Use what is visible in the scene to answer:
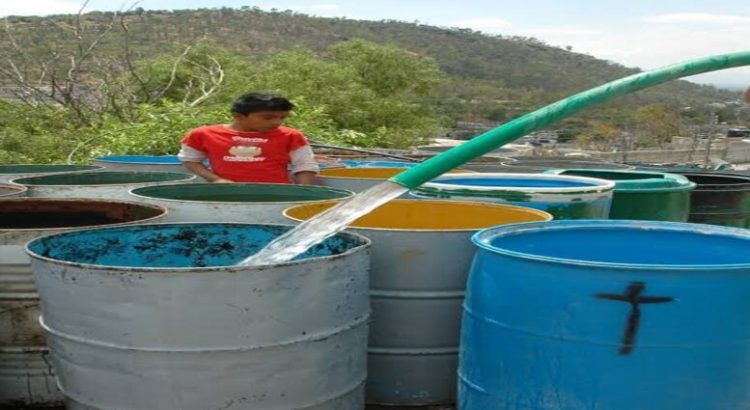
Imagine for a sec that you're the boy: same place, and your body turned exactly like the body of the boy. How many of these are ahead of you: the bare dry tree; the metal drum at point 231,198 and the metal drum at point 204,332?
2

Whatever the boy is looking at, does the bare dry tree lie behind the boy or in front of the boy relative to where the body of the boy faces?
behind

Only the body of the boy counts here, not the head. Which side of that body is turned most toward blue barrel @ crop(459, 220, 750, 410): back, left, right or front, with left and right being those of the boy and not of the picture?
front

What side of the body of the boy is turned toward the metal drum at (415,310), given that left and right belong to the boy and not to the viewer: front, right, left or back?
front

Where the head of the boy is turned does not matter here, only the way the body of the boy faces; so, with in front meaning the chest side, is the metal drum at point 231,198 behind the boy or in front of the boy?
in front

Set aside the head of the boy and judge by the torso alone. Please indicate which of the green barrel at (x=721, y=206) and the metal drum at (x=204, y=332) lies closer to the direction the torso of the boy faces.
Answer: the metal drum

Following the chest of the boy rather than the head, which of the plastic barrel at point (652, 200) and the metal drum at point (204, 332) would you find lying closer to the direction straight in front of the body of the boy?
the metal drum

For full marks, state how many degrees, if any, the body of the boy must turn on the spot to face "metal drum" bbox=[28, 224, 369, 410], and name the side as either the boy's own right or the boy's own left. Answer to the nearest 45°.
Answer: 0° — they already face it

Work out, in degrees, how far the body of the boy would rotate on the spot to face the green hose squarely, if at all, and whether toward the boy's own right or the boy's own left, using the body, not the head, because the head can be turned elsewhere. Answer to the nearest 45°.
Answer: approximately 45° to the boy's own left

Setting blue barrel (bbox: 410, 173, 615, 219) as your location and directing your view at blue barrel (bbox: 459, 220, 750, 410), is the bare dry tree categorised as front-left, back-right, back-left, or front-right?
back-right

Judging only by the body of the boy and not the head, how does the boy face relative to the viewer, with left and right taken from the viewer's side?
facing the viewer

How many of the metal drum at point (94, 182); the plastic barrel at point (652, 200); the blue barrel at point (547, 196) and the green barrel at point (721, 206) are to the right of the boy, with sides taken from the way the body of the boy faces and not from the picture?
1

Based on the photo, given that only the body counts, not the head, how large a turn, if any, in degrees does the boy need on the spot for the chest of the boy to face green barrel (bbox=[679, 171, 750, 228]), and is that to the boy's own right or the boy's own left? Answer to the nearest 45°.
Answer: approximately 90° to the boy's own left

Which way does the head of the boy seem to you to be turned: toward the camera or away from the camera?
toward the camera

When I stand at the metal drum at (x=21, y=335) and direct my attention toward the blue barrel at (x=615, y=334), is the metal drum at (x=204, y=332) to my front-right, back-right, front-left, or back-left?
front-right

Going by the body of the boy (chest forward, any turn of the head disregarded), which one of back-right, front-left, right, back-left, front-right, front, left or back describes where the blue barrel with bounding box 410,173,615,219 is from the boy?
front-left
